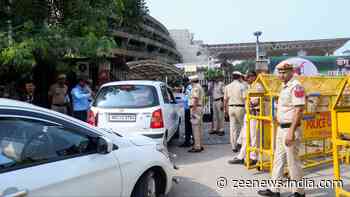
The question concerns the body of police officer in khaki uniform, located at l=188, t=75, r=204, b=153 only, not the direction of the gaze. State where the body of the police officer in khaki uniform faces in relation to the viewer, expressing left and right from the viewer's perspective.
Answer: facing to the left of the viewer

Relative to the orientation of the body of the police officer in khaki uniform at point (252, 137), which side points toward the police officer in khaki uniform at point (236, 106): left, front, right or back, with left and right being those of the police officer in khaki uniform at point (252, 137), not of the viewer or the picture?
right

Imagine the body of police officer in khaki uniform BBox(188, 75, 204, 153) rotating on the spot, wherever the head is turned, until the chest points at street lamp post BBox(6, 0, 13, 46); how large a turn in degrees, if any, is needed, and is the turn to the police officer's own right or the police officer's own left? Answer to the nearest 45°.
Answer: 0° — they already face it

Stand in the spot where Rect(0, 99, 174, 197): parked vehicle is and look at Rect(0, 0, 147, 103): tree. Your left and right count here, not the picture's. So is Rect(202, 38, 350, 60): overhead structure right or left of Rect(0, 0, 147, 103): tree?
right

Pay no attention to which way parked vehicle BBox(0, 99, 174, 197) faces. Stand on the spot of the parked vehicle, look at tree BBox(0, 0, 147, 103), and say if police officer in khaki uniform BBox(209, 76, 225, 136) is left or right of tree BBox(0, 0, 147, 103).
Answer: right

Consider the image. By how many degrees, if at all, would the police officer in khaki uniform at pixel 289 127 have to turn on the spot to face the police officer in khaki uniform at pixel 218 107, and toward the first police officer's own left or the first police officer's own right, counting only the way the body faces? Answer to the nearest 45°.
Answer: approximately 135° to the first police officer's own right

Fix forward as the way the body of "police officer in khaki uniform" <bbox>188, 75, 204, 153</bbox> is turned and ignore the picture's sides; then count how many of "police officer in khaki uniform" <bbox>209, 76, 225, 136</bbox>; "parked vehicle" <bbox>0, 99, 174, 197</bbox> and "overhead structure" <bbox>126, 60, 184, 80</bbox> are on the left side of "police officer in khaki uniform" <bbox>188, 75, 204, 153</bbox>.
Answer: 1

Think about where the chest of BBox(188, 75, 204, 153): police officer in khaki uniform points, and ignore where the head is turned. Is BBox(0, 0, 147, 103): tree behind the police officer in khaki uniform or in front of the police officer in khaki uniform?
in front

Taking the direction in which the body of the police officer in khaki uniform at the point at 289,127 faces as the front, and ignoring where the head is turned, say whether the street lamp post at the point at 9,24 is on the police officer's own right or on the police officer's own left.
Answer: on the police officer's own right

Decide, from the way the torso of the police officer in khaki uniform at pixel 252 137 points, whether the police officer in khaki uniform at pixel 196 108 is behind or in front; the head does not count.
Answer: in front

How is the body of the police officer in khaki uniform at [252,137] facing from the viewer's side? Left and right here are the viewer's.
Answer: facing to the left of the viewer

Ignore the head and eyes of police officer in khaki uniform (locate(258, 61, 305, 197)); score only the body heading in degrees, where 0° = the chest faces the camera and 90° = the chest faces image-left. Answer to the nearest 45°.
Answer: approximately 45°

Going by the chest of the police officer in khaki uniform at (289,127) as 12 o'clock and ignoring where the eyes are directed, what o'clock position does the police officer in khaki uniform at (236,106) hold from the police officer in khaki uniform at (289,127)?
the police officer in khaki uniform at (236,106) is roughly at 4 o'clock from the police officer in khaki uniform at (289,127).
